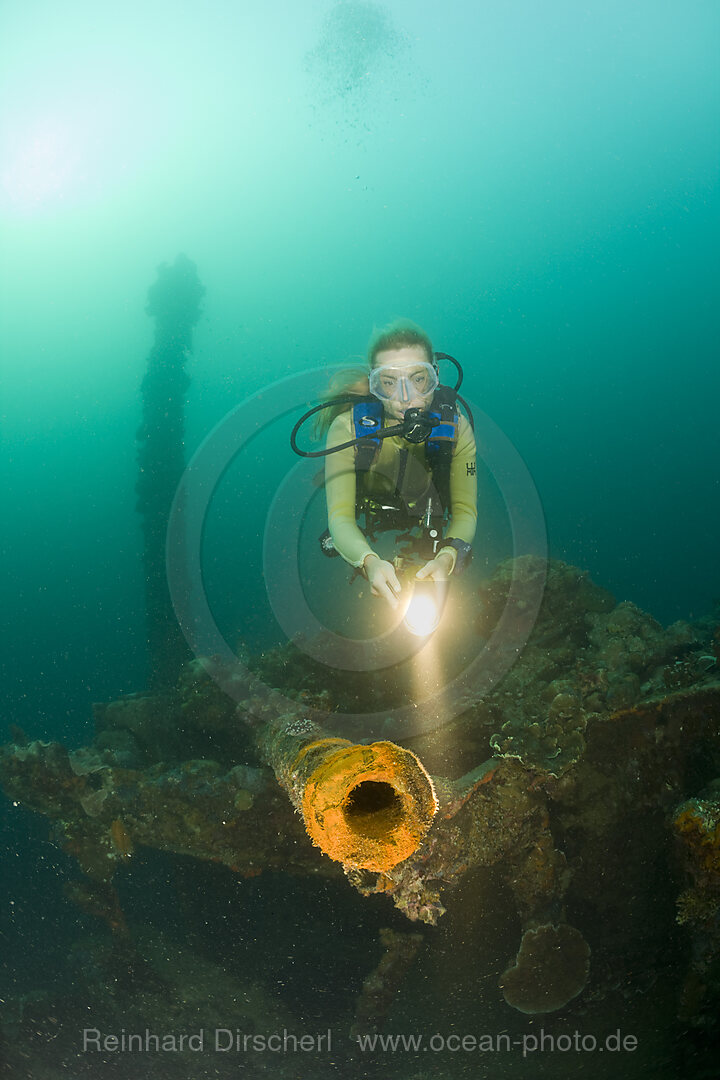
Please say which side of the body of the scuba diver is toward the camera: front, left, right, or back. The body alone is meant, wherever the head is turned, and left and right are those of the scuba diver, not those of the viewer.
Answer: front

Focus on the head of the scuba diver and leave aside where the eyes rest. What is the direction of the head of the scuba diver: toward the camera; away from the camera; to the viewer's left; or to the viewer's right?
toward the camera
